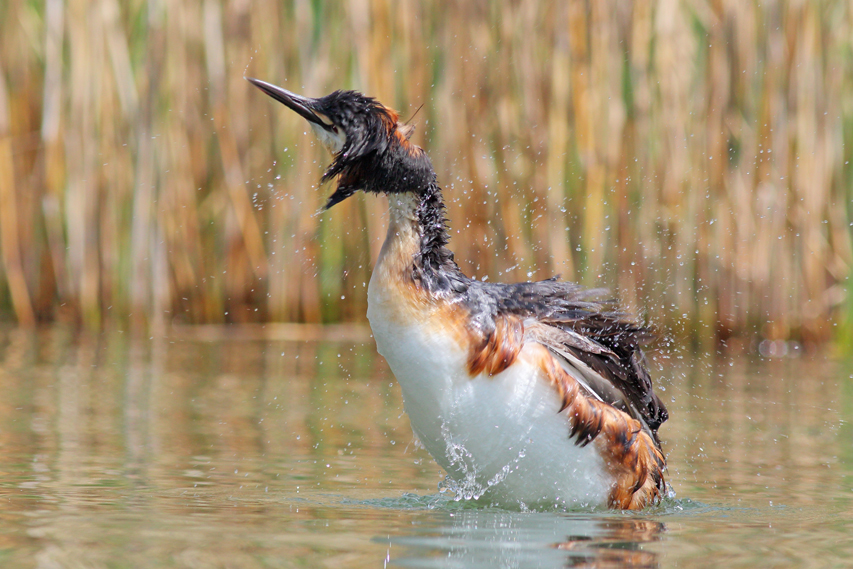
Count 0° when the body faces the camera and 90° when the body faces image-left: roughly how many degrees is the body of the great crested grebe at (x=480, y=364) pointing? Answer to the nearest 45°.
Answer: approximately 90°
